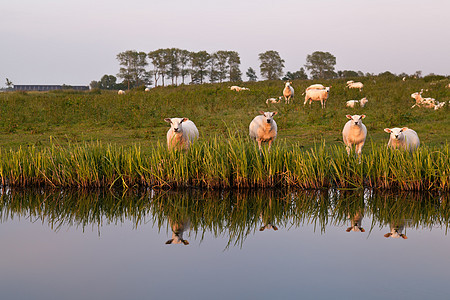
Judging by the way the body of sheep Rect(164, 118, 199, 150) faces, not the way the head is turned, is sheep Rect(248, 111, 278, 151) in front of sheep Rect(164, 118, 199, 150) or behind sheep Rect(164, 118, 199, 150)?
behind

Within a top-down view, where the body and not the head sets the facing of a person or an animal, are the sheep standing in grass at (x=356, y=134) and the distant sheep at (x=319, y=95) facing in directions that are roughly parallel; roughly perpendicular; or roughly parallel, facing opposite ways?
roughly perpendicular

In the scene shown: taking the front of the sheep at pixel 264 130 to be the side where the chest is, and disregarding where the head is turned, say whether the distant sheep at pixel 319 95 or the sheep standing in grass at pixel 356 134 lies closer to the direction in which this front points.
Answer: the sheep standing in grass

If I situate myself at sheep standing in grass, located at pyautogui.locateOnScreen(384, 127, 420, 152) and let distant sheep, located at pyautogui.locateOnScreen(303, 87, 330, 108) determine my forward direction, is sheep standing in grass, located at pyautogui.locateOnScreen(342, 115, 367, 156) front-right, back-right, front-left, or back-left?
front-left

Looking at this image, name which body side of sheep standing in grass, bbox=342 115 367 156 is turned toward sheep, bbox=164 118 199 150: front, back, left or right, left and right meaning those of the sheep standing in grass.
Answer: right

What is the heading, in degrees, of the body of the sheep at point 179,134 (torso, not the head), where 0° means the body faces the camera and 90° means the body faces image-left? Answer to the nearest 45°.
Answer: approximately 45°

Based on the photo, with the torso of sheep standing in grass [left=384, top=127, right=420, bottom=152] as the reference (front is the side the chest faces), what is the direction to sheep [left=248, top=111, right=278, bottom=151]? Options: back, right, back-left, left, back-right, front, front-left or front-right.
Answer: front-right

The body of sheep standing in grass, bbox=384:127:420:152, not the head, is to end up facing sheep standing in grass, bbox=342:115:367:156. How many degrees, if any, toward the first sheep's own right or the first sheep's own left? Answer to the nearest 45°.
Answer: approximately 45° to the first sheep's own right

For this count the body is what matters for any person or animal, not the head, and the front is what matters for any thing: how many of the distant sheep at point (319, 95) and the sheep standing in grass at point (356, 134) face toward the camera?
1

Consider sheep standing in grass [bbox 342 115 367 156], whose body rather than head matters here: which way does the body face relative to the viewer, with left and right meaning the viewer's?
facing the viewer
